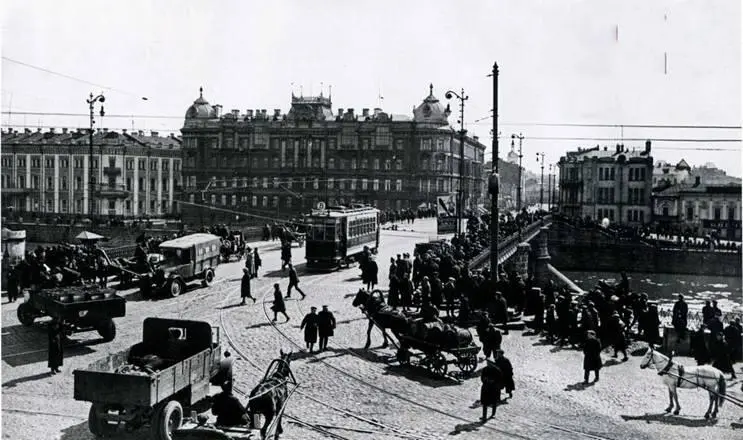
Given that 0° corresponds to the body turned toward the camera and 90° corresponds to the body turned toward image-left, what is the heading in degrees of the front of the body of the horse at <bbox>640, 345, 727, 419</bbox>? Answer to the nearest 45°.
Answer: approximately 90°

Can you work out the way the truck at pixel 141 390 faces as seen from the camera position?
facing away from the viewer and to the right of the viewer

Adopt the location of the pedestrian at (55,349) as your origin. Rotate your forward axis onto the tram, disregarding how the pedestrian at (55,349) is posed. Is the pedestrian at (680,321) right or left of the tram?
right

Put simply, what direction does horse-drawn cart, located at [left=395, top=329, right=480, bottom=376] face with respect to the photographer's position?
facing away from the viewer and to the left of the viewer

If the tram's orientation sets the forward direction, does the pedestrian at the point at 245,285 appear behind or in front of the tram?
in front

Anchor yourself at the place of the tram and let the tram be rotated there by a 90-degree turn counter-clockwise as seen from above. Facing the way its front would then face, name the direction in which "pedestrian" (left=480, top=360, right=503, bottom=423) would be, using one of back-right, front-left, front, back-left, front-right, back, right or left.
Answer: front-right

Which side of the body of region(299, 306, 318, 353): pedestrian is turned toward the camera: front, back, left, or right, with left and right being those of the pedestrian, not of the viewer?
front

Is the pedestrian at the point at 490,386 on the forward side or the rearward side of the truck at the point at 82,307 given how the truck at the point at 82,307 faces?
on the rearward side

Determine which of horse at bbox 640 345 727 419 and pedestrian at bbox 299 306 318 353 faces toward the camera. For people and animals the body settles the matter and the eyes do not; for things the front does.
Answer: the pedestrian

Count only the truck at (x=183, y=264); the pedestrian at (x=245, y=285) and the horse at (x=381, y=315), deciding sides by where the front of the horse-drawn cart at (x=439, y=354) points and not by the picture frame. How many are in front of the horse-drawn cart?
3

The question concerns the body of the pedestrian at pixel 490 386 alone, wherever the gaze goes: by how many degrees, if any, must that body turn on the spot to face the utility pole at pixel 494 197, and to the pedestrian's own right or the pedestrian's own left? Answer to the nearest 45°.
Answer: approximately 45° to the pedestrian's own right
